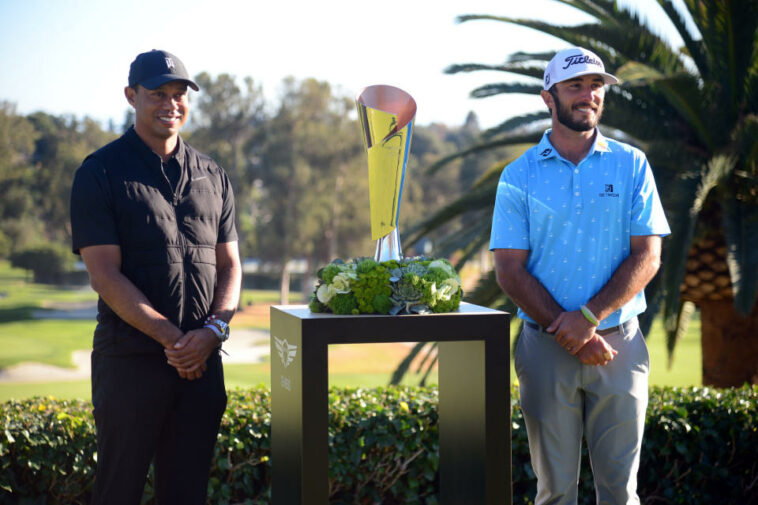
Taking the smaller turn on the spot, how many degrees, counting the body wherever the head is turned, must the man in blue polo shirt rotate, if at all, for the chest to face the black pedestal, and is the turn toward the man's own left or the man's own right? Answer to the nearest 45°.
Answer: approximately 45° to the man's own right

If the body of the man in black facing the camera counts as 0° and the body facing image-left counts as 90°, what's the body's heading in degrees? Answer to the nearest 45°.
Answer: approximately 315°

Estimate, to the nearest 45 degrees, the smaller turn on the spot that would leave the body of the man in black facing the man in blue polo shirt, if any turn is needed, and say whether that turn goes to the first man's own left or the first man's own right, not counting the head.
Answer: approximately 45° to the first man's own left

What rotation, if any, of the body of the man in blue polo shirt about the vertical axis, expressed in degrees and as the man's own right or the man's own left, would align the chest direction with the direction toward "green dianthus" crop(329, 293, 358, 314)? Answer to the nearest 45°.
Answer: approximately 45° to the man's own right

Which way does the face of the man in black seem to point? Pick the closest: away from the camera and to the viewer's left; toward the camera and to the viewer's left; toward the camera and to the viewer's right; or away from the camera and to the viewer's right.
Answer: toward the camera and to the viewer's right

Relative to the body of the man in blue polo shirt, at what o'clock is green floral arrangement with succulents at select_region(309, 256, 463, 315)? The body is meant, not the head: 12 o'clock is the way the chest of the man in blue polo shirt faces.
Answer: The green floral arrangement with succulents is roughly at 2 o'clock from the man in blue polo shirt.

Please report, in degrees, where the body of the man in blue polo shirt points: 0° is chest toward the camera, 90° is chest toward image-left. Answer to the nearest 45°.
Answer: approximately 0°

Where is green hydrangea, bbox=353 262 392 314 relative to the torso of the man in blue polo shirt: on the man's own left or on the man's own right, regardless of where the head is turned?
on the man's own right

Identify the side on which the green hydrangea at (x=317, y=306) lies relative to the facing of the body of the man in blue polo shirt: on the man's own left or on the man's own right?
on the man's own right

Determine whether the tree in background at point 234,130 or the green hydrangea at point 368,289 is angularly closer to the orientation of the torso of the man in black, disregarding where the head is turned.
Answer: the green hydrangea

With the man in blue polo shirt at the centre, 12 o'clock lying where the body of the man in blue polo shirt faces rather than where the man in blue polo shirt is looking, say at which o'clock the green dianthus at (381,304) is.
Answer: The green dianthus is roughly at 2 o'clock from the man in blue polo shirt.

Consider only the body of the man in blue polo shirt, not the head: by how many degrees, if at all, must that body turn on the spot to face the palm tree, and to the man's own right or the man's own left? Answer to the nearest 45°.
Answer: approximately 180°
